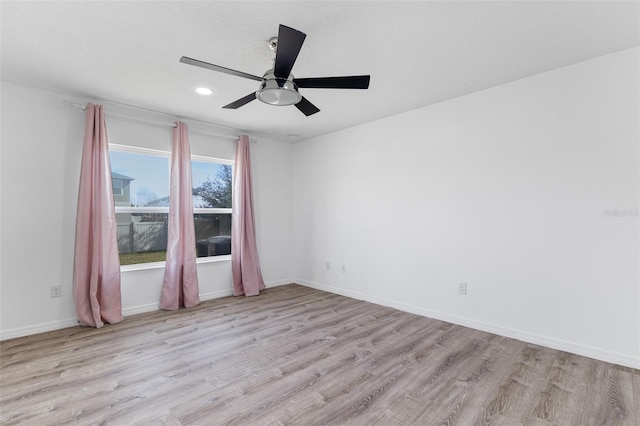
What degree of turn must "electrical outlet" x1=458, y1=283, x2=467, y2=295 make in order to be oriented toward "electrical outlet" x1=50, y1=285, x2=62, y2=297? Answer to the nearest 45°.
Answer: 0° — it already faces it

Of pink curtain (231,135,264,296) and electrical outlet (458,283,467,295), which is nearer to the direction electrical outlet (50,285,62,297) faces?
the electrical outlet

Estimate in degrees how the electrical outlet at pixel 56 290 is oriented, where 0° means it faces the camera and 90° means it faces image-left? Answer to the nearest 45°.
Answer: approximately 0°

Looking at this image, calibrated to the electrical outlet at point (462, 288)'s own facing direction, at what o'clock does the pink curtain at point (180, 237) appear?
The pink curtain is roughly at 1 o'clock from the electrical outlet.

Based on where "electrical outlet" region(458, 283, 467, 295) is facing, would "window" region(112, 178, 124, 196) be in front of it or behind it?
in front

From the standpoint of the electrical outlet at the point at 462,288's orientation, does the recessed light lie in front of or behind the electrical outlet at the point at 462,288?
in front
